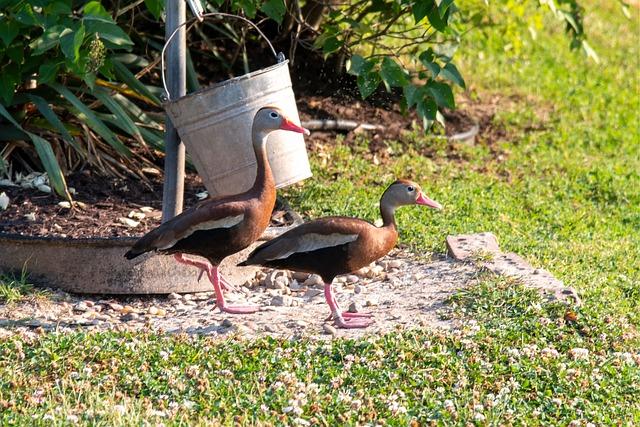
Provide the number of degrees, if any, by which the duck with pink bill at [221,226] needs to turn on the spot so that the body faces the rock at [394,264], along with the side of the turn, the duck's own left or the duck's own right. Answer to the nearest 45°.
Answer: approximately 45° to the duck's own left

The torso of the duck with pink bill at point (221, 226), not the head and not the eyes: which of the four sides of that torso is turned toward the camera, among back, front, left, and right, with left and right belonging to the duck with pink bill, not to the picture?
right

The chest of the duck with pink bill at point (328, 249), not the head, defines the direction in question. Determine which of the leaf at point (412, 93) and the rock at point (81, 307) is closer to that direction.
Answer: the leaf

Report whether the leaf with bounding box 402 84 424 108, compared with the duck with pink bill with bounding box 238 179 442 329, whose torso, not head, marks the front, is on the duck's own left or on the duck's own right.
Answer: on the duck's own left

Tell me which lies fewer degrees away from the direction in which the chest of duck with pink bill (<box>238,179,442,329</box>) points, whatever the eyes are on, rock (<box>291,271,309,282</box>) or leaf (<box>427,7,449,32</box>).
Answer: the leaf

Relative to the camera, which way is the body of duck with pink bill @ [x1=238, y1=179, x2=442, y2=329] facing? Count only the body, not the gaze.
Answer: to the viewer's right

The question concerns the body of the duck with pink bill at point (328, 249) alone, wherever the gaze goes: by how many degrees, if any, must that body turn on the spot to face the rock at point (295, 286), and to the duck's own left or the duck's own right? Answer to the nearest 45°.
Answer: approximately 90° to the duck's own left

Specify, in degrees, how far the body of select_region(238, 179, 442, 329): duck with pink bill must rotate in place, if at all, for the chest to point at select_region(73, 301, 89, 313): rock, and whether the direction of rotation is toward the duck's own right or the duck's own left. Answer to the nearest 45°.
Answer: approximately 180°

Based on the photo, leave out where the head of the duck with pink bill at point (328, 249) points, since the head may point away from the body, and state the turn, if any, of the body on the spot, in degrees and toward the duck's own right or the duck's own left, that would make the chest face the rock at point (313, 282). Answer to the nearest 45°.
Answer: approximately 90° to the duck's own left

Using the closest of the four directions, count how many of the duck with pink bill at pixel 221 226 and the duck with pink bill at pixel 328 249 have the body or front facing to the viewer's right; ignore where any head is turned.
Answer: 2
